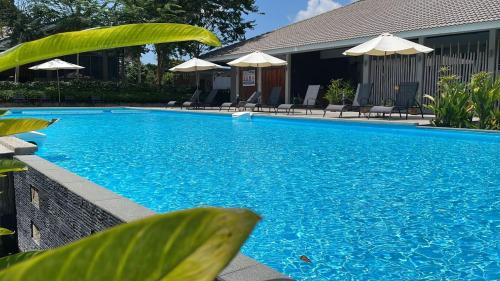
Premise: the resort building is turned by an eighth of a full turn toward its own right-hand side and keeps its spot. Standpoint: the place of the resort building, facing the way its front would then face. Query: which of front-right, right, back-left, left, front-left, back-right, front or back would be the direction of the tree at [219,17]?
front-right

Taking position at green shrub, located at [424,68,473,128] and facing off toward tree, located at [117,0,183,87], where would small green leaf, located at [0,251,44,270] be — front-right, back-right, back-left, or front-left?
back-left

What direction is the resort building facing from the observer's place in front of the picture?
facing the viewer and to the left of the viewer

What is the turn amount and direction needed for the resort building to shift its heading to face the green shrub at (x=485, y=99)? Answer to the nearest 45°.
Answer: approximately 45° to its left

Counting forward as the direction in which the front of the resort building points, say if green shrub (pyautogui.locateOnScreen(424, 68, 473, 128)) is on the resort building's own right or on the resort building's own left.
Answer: on the resort building's own left

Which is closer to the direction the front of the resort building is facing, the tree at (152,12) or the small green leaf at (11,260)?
the small green leaf
